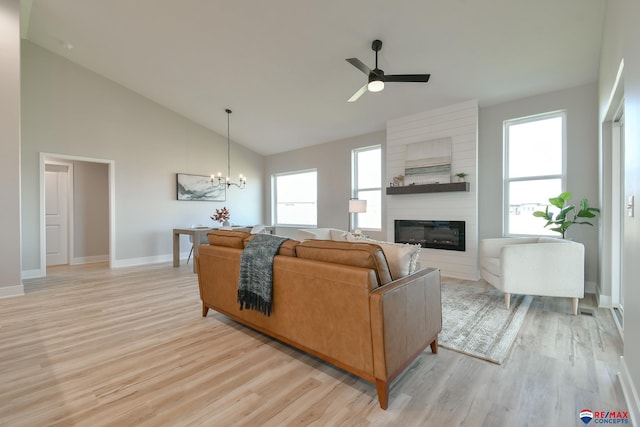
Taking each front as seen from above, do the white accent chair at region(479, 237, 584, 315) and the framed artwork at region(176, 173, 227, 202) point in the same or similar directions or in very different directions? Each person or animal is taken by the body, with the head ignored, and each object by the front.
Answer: very different directions

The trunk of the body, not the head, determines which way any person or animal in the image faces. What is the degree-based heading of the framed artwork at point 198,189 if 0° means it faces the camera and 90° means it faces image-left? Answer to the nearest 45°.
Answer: approximately 315°

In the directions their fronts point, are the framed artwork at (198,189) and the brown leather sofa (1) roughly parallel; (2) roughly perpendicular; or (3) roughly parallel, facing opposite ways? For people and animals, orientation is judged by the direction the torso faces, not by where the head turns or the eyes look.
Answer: roughly perpendicular

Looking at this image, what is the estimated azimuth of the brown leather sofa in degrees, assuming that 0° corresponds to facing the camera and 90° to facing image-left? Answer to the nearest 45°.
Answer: approximately 225°

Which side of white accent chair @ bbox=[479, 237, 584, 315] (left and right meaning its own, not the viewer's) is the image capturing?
left

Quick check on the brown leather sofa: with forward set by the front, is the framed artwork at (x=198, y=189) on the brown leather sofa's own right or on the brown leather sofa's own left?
on the brown leather sofa's own left

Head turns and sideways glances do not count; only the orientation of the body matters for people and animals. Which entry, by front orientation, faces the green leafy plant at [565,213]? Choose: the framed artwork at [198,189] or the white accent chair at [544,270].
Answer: the framed artwork

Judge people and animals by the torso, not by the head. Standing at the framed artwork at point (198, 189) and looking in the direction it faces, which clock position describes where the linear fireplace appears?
The linear fireplace is roughly at 12 o'clock from the framed artwork.

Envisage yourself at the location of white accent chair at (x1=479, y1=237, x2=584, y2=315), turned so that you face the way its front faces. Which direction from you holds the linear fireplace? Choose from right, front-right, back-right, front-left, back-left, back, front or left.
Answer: front-right

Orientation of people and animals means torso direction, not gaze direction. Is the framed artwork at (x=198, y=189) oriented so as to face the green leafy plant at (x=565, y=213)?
yes
